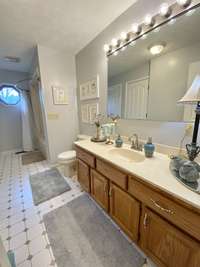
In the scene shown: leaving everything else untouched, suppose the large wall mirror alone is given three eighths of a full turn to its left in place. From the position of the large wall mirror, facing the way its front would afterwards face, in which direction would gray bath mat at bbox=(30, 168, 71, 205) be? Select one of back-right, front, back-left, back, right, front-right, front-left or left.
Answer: back

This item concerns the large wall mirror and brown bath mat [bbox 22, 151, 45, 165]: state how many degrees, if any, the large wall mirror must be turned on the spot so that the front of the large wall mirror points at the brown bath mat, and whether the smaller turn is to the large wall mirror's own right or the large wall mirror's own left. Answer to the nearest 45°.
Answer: approximately 45° to the large wall mirror's own right

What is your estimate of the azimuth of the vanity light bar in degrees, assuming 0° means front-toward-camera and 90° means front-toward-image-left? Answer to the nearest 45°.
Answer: approximately 45°

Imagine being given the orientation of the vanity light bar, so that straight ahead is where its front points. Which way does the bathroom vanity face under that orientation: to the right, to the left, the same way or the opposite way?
the same way

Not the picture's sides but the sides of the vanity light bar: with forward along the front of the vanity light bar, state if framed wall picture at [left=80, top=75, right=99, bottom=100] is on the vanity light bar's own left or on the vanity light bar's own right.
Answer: on the vanity light bar's own right

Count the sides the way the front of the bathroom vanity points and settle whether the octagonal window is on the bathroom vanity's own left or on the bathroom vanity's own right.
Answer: on the bathroom vanity's own right

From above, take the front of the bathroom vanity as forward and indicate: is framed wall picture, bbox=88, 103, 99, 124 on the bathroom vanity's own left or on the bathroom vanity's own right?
on the bathroom vanity's own right

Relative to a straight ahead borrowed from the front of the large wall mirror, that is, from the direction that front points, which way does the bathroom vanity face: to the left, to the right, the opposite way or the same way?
the same way

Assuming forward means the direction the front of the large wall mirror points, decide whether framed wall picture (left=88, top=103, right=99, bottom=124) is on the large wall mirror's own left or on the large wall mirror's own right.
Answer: on the large wall mirror's own right

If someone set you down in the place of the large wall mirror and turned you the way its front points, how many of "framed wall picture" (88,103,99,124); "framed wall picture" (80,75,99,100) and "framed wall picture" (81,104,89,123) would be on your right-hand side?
3

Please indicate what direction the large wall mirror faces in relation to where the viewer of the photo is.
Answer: facing the viewer and to the left of the viewer

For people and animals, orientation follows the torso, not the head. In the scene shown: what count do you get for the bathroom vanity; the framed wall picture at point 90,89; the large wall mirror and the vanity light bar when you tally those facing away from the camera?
0

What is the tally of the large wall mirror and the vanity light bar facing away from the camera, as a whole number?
0

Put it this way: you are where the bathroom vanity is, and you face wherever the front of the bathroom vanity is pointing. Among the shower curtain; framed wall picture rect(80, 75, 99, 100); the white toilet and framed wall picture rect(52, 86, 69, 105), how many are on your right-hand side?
4

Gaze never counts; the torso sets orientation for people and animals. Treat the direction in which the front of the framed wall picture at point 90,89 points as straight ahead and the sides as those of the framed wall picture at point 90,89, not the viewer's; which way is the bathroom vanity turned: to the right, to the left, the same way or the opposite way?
the same way

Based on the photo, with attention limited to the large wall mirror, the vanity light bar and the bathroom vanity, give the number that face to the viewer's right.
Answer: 0
